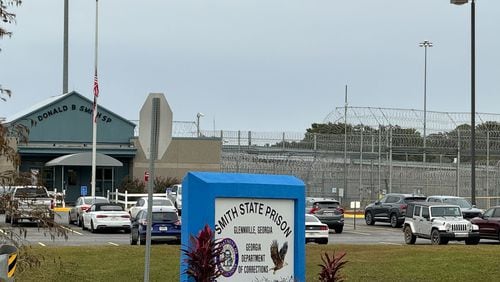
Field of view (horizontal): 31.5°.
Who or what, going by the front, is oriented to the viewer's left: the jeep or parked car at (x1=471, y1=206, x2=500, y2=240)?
the parked car

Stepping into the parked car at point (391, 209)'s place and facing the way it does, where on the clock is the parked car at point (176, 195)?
the parked car at point (176, 195) is roughly at 11 o'clock from the parked car at point (391, 209).

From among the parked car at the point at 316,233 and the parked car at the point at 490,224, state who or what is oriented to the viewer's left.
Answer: the parked car at the point at 490,224

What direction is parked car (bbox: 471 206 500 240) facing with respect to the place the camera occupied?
facing to the left of the viewer

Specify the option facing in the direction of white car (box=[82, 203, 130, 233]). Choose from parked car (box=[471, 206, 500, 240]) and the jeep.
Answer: the parked car

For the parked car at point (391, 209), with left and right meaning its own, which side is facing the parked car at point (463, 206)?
back
